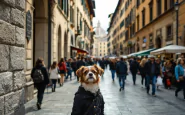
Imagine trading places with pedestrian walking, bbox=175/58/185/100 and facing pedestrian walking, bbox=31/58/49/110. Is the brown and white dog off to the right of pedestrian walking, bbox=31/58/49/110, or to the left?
left

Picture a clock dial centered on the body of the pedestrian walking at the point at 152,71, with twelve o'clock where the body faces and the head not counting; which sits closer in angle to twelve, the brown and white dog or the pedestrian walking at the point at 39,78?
the brown and white dog

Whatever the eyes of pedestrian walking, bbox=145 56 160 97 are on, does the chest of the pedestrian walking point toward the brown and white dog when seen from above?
yes

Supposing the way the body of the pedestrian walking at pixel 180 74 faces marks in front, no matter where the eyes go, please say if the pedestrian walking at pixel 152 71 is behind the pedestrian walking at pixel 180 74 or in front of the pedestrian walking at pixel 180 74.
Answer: behind

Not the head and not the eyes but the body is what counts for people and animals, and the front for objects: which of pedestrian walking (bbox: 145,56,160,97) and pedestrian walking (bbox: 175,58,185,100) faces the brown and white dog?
pedestrian walking (bbox: 145,56,160,97)

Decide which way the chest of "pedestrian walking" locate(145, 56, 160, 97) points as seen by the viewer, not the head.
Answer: toward the camera

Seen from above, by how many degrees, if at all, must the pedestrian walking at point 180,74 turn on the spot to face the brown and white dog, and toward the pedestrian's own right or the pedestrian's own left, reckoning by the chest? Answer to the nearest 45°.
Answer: approximately 90° to the pedestrian's own right

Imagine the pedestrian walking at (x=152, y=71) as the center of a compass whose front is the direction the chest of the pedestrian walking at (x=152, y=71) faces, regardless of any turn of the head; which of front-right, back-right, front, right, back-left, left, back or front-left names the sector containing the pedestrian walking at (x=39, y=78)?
front-right

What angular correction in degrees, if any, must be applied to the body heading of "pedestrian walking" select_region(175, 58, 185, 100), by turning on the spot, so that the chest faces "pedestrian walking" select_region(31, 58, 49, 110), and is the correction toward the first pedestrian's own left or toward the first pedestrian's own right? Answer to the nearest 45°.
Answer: approximately 135° to the first pedestrian's own right
